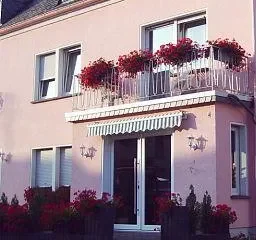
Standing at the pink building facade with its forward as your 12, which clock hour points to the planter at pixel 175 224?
The planter is roughly at 10 o'clock from the pink building facade.

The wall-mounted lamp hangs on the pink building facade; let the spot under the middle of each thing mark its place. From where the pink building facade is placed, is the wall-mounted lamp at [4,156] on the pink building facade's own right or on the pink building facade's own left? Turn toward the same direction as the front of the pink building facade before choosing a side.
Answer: on the pink building facade's own right

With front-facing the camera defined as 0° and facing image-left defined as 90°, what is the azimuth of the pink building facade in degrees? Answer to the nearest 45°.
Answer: approximately 45°
